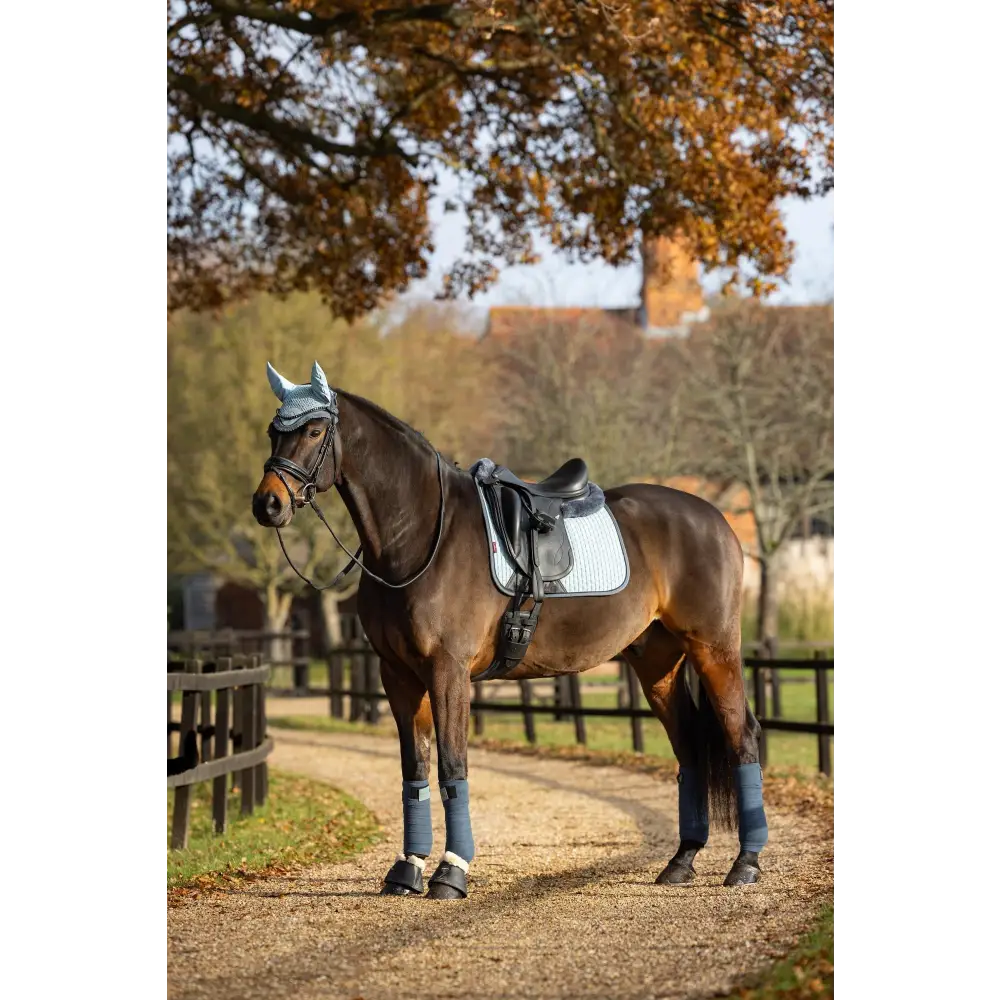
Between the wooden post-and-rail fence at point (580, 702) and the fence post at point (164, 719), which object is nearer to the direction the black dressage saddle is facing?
the fence post

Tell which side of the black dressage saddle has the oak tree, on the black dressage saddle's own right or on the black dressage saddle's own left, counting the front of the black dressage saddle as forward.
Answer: on the black dressage saddle's own right

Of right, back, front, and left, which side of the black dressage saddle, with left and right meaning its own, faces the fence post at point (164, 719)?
front

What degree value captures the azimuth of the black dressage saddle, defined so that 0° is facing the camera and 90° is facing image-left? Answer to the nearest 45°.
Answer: approximately 90°

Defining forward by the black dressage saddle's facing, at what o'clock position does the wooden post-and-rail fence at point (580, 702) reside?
The wooden post-and-rail fence is roughly at 3 o'clock from the black dressage saddle.
